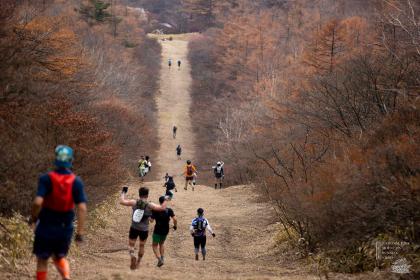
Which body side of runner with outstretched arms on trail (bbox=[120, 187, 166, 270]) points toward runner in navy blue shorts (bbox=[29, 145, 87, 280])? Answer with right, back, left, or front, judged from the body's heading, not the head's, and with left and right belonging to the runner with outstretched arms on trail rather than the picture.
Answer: back

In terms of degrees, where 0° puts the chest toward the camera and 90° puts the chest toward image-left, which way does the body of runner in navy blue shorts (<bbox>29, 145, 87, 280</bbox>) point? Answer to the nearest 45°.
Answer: approximately 180°

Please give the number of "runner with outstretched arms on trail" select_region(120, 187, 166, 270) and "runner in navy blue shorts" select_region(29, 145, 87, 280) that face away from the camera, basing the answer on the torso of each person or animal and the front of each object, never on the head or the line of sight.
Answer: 2

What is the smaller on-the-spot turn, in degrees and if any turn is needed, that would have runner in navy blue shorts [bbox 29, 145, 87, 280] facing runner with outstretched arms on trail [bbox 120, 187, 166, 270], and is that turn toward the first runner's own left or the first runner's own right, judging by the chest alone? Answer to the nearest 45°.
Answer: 0° — they already face them

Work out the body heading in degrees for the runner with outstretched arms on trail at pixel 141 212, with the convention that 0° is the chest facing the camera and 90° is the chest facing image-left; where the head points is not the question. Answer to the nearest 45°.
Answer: approximately 180°
